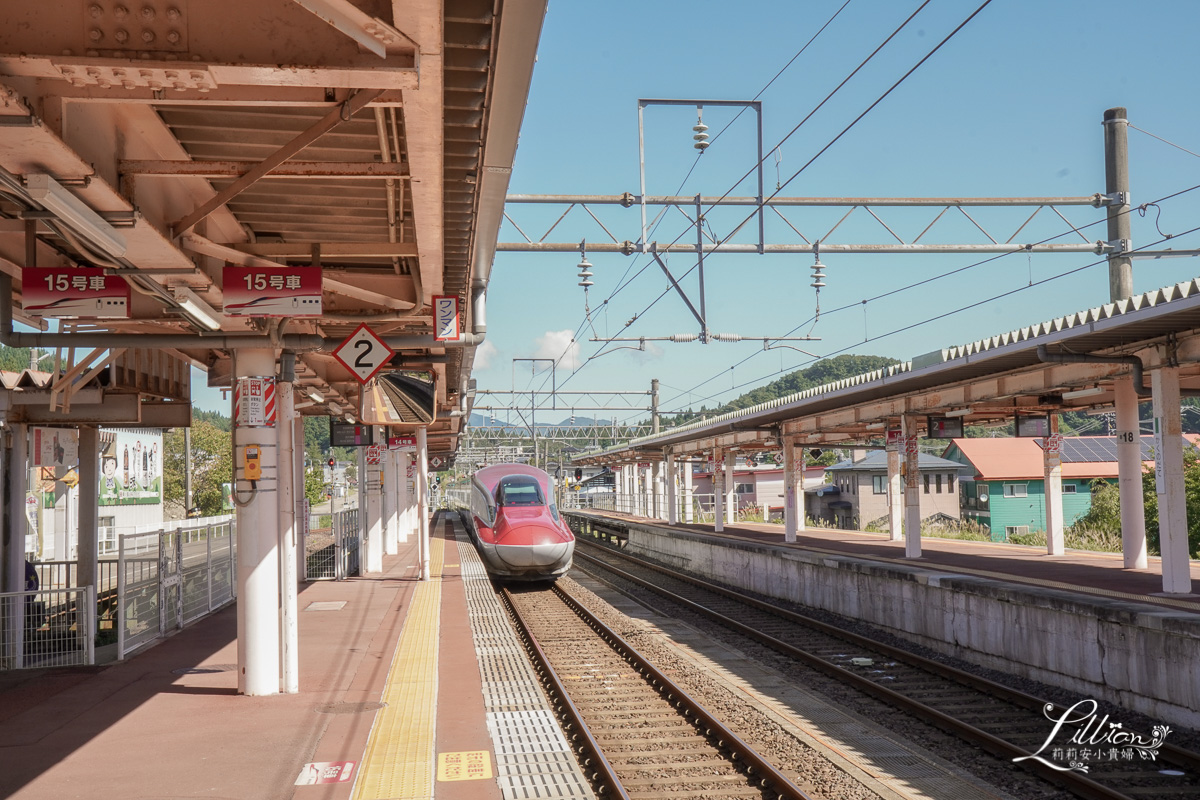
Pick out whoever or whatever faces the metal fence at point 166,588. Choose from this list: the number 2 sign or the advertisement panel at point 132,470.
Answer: the advertisement panel

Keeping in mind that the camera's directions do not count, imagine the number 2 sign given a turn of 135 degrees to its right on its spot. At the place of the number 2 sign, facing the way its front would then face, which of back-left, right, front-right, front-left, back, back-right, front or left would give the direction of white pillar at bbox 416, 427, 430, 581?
front-right

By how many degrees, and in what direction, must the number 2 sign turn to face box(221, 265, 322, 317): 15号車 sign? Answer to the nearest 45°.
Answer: approximately 90° to its right

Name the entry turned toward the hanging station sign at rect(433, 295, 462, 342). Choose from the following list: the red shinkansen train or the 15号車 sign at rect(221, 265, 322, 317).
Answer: the red shinkansen train

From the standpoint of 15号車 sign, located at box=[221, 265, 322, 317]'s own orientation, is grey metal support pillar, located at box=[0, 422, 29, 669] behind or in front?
behind

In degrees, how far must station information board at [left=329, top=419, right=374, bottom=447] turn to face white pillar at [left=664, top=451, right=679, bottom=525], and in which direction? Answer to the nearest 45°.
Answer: approximately 135° to its left

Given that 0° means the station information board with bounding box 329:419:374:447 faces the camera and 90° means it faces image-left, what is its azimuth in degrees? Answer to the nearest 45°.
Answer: approximately 0°
